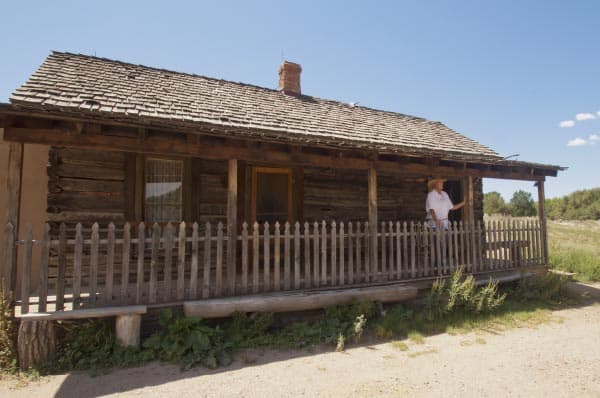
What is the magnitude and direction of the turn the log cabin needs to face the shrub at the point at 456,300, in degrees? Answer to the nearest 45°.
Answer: approximately 45° to its left

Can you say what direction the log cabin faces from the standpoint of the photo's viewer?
facing the viewer and to the right of the viewer

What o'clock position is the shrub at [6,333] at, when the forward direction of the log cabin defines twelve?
The shrub is roughly at 3 o'clock from the log cabin.

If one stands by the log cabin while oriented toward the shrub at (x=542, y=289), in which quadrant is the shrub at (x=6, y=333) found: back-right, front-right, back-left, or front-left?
back-right

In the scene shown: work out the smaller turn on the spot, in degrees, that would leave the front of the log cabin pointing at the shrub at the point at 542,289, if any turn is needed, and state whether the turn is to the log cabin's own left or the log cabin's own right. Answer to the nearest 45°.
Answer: approximately 45° to the log cabin's own left
